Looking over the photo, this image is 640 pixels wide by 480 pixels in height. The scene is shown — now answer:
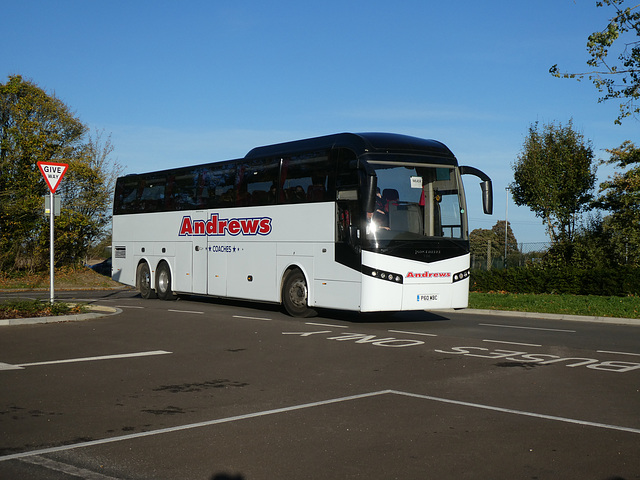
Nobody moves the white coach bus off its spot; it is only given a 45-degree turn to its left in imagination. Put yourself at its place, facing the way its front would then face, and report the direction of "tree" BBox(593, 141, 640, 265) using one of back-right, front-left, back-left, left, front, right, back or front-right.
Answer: front-left

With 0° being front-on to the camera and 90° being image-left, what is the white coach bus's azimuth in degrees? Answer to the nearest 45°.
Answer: approximately 315°

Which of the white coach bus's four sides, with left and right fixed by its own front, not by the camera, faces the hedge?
left

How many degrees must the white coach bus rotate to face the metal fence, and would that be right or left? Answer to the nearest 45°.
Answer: approximately 90° to its left

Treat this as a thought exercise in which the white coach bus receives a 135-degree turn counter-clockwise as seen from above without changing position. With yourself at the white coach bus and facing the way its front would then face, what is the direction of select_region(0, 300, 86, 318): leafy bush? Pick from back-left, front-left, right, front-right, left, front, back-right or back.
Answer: left

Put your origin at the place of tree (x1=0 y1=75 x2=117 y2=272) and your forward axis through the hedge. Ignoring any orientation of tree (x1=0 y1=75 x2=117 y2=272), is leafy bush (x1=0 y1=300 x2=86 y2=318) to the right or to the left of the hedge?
right

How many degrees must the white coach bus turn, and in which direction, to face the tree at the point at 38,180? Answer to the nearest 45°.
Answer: approximately 180°
